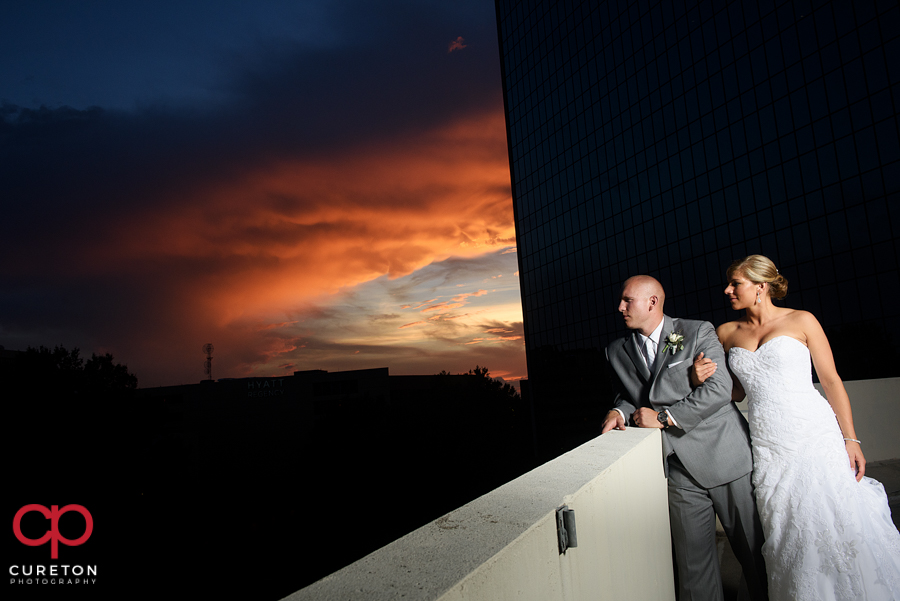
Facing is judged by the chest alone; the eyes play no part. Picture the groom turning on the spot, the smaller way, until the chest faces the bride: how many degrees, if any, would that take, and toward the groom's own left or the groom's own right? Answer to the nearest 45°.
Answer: approximately 180°

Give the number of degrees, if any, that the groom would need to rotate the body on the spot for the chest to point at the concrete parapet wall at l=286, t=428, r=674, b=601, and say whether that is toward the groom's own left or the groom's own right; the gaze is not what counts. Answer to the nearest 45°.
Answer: approximately 45° to the groom's own left

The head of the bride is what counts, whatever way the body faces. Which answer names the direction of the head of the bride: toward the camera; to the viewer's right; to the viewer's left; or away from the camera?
to the viewer's left

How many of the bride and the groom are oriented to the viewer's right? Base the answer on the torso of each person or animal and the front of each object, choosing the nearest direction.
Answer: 0

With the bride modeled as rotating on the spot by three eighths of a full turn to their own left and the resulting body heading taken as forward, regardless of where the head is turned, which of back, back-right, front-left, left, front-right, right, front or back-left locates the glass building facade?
left

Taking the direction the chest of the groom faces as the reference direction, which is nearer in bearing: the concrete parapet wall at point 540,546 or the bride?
the concrete parapet wall

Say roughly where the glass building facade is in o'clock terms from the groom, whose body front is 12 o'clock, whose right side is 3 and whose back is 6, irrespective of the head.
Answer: The glass building facade is roughly at 5 o'clock from the groom.

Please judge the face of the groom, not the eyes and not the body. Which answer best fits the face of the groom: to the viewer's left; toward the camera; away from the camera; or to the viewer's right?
to the viewer's left

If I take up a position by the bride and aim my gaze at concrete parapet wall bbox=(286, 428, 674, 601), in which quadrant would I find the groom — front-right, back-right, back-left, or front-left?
front-right

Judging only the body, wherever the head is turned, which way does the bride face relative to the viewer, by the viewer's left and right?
facing the viewer and to the left of the viewer

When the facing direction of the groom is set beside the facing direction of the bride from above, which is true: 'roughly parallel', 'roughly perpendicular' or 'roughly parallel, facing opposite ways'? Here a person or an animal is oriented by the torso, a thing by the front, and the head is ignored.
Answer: roughly parallel

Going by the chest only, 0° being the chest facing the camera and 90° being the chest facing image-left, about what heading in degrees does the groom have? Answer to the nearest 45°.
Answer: approximately 45°
